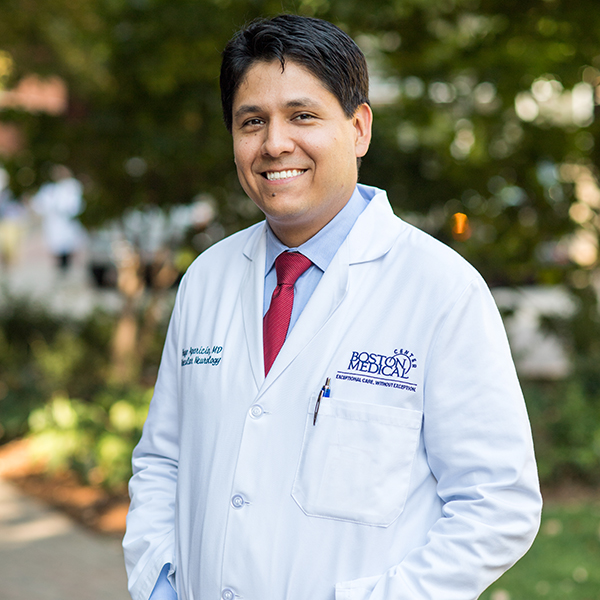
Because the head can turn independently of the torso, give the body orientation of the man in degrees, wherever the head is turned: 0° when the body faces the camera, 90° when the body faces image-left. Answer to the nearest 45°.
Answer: approximately 45°

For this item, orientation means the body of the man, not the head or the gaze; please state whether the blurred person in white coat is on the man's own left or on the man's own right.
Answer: on the man's own right
